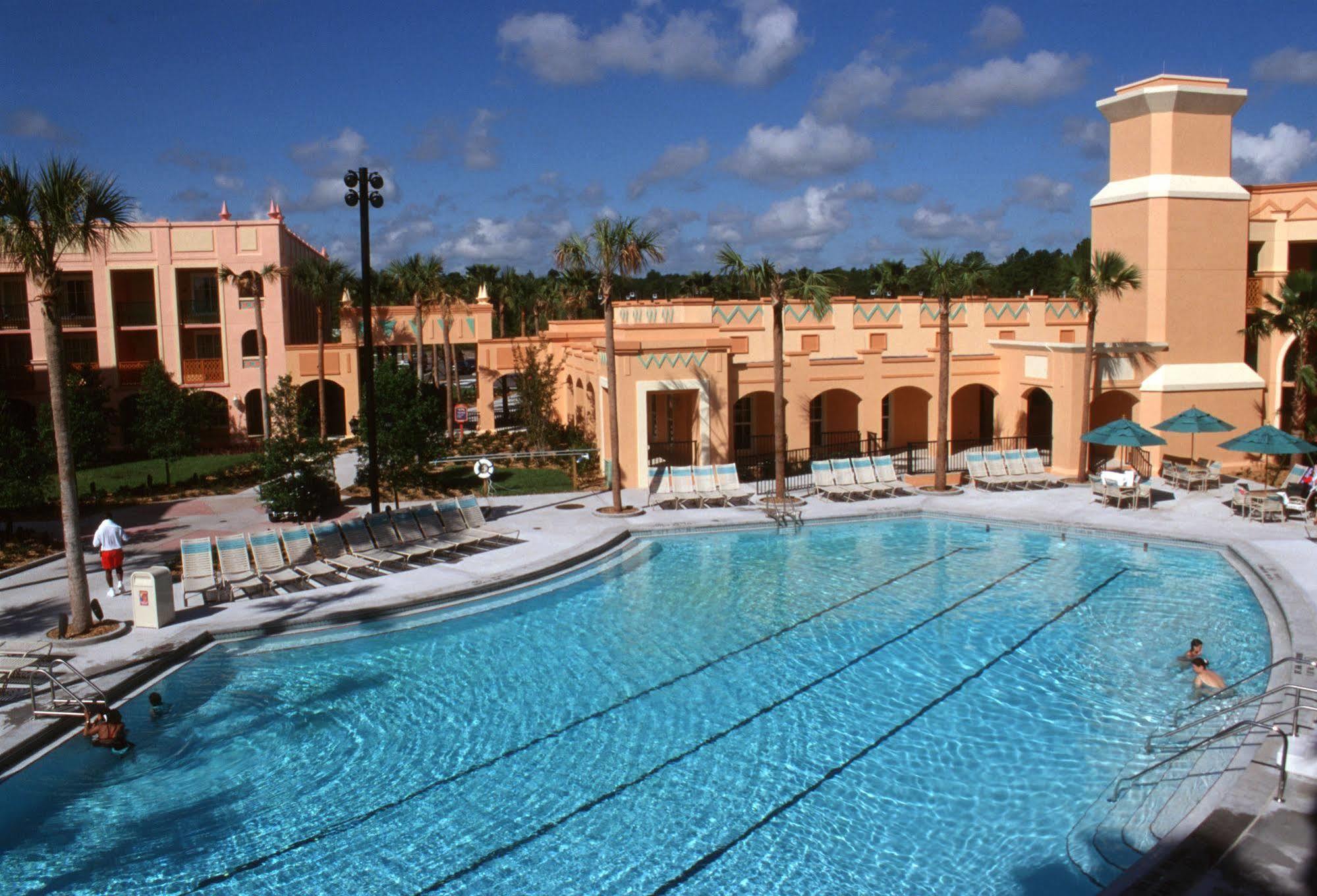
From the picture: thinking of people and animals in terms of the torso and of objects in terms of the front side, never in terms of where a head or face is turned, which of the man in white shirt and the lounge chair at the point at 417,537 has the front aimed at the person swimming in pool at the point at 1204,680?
the lounge chair

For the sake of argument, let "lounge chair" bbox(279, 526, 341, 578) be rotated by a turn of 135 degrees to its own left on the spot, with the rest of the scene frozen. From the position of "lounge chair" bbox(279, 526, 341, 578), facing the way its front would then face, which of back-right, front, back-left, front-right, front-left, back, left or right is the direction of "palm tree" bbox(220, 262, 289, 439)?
front

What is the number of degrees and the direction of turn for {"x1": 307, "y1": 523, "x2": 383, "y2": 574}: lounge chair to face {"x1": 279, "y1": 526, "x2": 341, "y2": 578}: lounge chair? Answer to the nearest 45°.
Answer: approximately 90° to its right

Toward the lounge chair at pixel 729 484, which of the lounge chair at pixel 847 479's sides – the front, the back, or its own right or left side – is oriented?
right

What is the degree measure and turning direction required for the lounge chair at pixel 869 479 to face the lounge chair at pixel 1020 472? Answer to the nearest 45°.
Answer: approximately 45° to its left
